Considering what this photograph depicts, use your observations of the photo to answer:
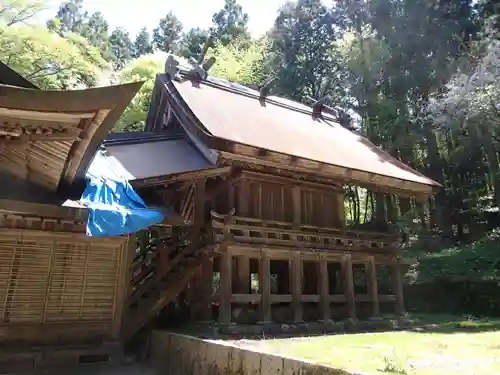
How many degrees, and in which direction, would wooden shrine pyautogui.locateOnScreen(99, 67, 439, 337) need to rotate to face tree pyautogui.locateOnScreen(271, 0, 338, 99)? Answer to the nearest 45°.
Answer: approximately 135° to its right

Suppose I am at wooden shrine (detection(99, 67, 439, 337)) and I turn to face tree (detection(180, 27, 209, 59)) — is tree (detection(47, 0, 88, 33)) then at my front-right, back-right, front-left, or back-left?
front-left

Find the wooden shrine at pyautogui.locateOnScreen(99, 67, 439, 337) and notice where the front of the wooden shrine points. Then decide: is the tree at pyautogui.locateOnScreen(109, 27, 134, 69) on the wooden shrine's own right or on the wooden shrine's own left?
on the wooden shrine's own right

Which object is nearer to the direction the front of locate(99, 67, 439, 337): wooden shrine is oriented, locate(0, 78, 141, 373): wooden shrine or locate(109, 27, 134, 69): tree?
the wooden shrine

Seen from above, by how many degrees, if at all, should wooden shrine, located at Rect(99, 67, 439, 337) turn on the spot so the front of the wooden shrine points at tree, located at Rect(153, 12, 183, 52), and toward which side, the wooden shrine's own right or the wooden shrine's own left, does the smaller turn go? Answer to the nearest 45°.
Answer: approximately 135° to the wooden shrine's own right

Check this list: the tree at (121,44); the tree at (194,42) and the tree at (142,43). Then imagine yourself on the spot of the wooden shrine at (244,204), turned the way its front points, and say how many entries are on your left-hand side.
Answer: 0

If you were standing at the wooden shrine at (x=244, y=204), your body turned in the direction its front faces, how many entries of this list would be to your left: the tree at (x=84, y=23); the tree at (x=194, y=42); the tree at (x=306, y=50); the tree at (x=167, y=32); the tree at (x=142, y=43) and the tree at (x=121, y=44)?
0

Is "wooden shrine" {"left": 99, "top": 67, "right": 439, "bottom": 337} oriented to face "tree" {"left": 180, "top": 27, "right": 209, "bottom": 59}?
no

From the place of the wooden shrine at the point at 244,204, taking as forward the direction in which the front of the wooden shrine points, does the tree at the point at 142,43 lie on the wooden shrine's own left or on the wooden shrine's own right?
on the wooden shrine's own right

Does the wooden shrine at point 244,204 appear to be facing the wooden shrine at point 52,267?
yes

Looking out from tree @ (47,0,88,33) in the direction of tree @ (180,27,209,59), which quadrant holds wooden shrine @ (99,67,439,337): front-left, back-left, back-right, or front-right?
front-right

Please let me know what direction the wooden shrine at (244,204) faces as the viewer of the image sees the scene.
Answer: facing the viewer and to the left of the viewer

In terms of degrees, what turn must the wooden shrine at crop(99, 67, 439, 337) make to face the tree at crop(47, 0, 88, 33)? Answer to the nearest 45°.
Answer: approximately 90° to its right
